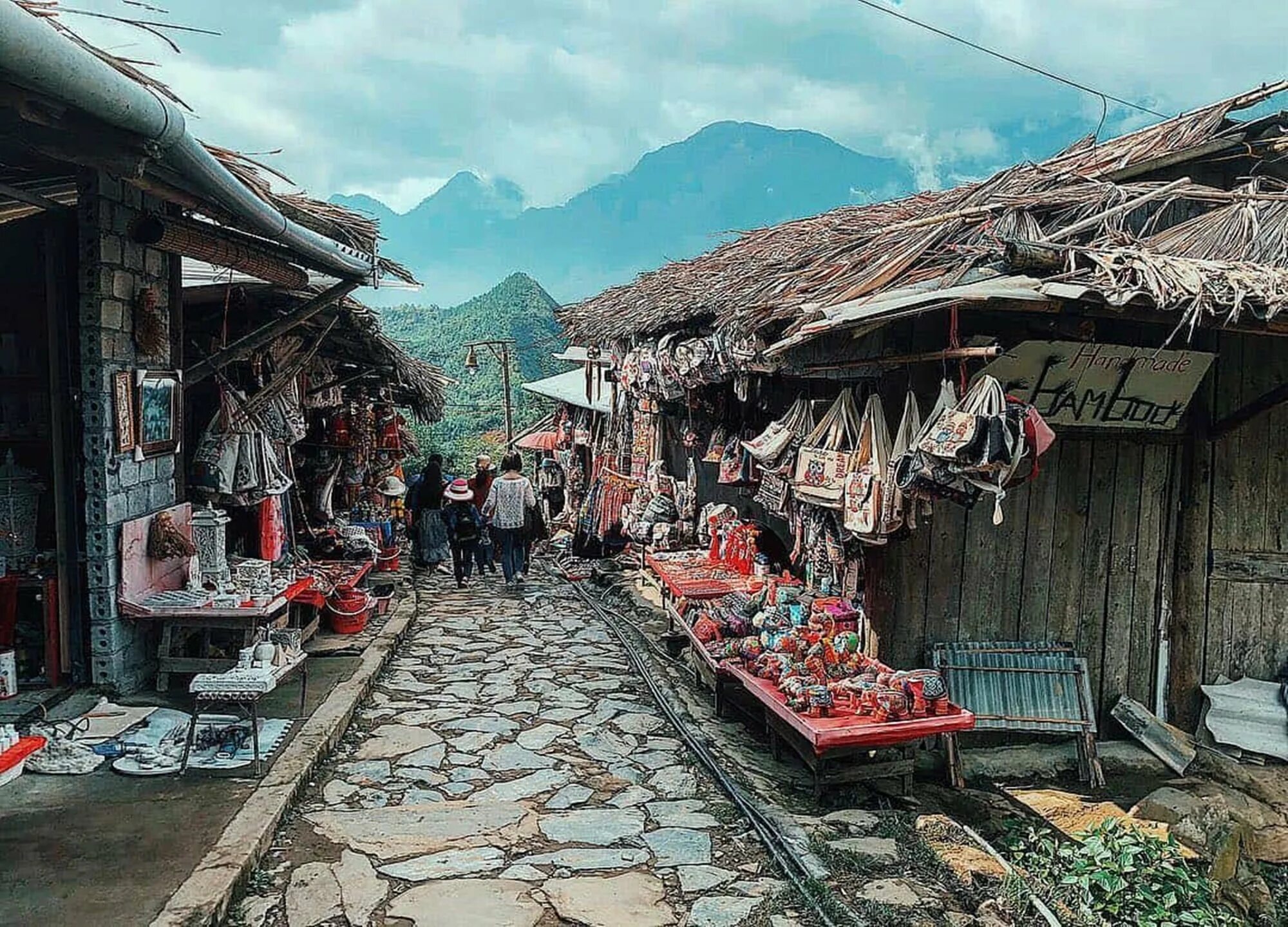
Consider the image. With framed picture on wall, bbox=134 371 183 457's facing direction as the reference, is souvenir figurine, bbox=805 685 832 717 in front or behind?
in front

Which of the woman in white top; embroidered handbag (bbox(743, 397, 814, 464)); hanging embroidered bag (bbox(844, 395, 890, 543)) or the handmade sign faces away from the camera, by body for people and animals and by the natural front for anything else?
the woman in white top

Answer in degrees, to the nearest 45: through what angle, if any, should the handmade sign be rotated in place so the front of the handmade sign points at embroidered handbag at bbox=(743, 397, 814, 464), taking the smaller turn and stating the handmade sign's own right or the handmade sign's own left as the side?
approximately 90° to the handmade sign's own right

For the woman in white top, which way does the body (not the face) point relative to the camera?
away from the camera

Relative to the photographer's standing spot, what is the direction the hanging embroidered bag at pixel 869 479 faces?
facing the viewer and to the left of the viewer

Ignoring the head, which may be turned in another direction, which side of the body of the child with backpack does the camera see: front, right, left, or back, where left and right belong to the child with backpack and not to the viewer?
back

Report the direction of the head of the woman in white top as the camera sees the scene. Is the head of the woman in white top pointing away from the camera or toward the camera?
away from the camera

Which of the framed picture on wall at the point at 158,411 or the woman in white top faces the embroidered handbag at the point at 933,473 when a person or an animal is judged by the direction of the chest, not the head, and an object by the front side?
the framed picture on wall

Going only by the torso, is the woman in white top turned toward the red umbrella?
yes

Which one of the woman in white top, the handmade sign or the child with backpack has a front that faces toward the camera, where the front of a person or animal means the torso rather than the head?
the handmade sign

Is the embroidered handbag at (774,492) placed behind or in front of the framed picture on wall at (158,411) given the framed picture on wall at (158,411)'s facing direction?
in front

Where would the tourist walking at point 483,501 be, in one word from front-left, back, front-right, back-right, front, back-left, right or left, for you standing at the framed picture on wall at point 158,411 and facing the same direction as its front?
left

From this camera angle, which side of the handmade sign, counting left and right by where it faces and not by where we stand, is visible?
front

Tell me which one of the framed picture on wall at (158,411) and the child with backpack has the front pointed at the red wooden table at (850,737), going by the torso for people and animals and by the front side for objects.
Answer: the framed picture on wall

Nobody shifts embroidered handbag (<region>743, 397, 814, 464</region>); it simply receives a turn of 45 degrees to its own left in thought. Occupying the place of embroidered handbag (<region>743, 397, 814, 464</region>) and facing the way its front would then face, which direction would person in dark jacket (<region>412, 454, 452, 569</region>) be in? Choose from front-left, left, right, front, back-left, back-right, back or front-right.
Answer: back-right

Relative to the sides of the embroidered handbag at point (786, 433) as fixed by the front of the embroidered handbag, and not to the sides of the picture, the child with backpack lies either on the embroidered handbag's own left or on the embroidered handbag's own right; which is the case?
on the embroidered handbag's own right
